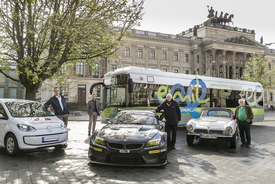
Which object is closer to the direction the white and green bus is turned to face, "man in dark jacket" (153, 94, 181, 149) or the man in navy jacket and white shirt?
the man in navy jacket and white shirt

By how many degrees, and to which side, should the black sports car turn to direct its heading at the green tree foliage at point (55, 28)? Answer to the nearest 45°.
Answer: approximately 135° to its right

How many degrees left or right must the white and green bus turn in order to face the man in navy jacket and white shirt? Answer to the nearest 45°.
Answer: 0° — it already faces them

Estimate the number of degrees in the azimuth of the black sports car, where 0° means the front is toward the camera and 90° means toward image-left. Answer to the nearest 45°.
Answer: approximately 0°

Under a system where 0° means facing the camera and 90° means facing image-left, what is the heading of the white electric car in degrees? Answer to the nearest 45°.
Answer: approximately 315°

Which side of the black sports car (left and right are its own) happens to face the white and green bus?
back
